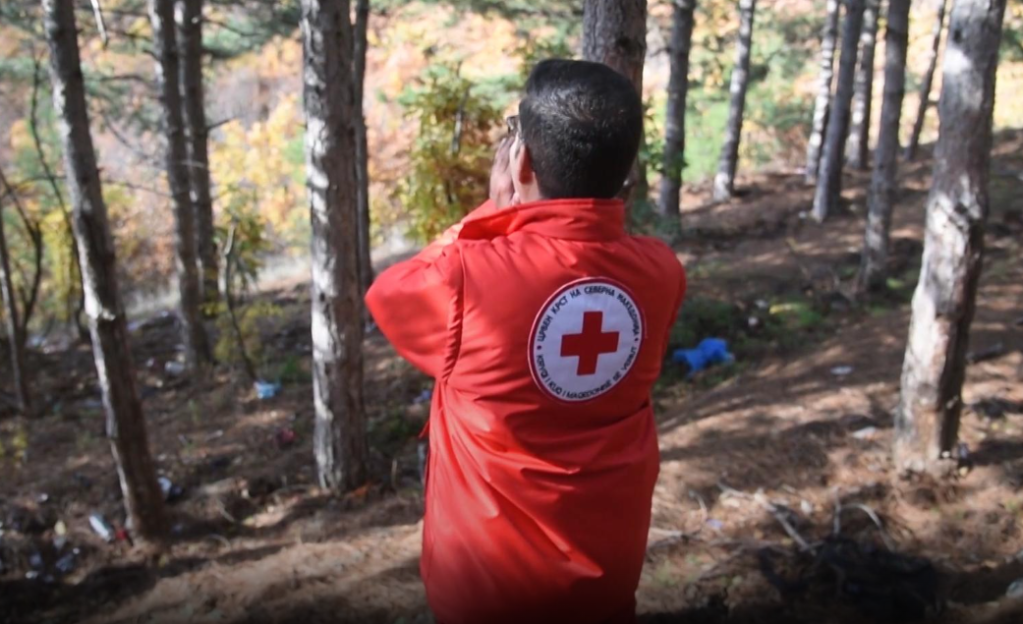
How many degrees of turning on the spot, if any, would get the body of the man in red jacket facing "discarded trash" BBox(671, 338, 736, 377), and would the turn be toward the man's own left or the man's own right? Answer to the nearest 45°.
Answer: approximately 45° to the man's own right

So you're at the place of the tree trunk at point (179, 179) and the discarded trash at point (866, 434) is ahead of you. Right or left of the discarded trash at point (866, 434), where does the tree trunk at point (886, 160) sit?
left

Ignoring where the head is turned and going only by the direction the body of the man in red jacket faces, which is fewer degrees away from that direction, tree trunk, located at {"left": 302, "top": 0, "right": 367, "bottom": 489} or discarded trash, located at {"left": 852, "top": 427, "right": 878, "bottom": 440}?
the tree trunk

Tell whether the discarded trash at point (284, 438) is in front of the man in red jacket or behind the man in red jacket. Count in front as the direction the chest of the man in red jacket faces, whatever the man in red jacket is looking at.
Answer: in front

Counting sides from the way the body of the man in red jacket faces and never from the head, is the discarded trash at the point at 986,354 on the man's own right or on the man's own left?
on the man's own right

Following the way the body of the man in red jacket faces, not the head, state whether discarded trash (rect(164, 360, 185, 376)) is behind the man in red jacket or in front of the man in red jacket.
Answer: in front

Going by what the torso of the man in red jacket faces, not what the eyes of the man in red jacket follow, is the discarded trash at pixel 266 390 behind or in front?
in front

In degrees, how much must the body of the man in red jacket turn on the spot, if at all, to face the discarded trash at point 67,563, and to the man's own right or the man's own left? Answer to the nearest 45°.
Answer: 0° — they already face it

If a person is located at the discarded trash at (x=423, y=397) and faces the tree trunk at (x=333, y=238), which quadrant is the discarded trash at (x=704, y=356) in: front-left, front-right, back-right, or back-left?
back-left

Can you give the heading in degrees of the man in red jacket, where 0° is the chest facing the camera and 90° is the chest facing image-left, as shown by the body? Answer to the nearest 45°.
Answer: approximately 135°
